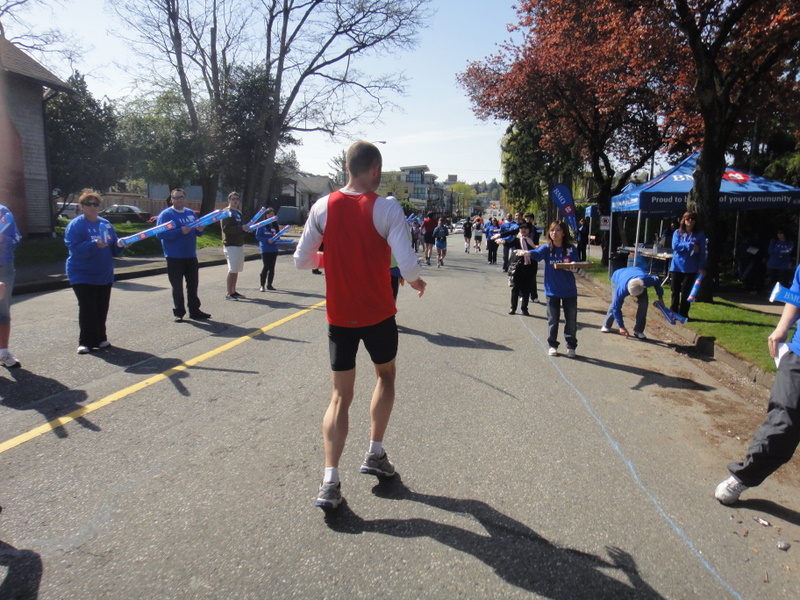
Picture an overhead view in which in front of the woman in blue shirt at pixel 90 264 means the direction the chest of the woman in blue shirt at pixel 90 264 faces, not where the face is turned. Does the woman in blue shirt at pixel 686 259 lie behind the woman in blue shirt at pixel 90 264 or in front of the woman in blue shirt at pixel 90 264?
in front

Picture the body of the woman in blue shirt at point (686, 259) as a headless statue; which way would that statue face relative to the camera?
toward the camera

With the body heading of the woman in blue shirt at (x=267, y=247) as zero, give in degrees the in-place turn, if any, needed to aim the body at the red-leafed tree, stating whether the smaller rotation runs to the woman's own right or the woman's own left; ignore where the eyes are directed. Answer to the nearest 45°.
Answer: approximately 90° to the woman's own left

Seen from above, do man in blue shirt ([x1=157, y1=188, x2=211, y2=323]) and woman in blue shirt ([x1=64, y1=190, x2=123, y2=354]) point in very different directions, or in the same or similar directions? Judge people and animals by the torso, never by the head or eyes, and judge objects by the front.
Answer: same or similar directions

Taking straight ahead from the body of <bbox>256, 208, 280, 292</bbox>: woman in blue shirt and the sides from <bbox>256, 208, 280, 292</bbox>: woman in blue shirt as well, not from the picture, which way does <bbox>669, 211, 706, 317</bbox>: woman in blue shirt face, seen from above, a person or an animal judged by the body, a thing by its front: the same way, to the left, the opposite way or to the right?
to the right

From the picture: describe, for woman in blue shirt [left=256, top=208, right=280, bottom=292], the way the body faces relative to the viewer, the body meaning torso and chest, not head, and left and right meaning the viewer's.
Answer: facing the viewer and to the right of the viewer

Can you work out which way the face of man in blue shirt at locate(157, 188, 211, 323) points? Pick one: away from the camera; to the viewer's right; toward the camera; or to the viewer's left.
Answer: toward the camera

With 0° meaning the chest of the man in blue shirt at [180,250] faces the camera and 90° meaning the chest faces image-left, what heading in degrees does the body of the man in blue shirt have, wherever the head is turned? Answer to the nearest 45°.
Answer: approximately 315°

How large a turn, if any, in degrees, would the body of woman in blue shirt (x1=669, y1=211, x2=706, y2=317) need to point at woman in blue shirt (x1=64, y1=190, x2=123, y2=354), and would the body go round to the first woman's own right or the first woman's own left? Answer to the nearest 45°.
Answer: approximately 45° to the first woman's own right

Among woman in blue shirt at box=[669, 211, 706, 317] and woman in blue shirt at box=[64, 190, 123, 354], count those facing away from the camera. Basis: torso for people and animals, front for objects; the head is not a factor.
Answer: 0

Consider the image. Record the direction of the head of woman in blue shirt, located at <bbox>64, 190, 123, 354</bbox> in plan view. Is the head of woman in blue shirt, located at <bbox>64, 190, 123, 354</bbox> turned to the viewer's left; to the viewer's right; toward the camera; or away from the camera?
toward the camera

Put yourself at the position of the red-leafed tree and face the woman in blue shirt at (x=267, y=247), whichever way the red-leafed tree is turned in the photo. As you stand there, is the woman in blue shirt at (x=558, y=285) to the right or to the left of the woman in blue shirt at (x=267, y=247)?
left

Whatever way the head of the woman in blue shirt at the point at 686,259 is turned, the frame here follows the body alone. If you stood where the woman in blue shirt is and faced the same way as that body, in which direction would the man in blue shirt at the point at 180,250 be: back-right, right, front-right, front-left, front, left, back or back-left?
front-right

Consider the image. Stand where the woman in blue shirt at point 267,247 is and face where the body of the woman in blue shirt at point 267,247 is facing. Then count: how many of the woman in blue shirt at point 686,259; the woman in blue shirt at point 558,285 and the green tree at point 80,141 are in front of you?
2

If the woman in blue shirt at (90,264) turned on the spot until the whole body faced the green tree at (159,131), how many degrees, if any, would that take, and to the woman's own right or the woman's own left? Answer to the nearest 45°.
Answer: approximately 135° to the woman's own left

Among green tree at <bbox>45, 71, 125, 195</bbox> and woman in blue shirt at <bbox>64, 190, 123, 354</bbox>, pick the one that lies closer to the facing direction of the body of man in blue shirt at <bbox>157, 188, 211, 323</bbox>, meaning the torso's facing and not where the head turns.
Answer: the woman in blue shirt
